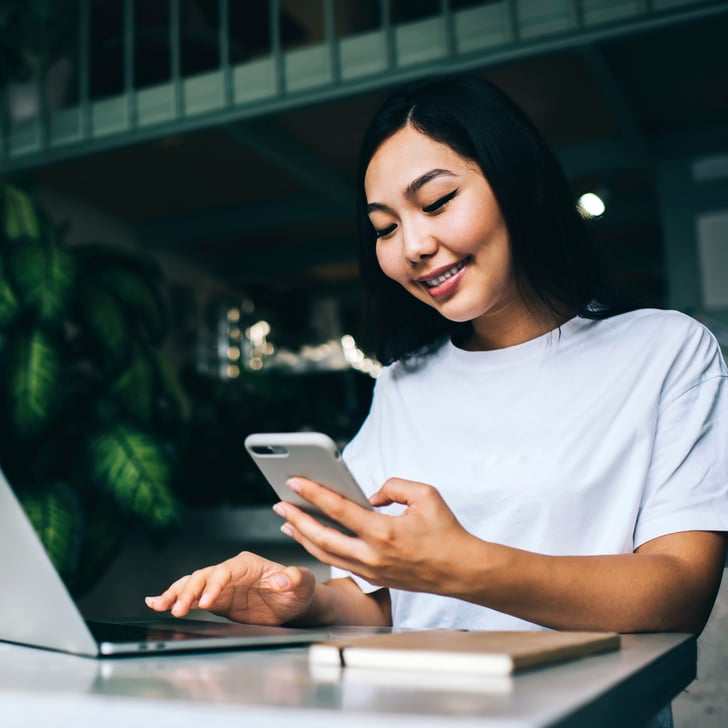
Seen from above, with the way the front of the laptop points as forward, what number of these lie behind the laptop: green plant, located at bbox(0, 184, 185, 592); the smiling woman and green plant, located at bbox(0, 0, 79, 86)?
0

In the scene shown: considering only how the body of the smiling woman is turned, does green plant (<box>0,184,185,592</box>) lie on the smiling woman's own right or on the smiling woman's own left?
on the smiling woman's own right

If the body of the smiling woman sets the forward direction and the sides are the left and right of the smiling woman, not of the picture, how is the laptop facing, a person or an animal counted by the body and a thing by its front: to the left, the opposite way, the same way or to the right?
the opposite way

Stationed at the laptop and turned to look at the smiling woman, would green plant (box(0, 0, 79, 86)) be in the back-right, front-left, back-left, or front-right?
front-left

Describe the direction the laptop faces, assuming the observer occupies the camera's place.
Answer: facing away from the viewer and to the right of the viewer

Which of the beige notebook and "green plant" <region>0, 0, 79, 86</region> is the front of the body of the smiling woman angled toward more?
the beige notebook

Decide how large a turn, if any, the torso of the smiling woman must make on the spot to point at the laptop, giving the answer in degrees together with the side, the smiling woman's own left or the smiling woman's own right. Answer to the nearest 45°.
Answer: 0° — they already face it

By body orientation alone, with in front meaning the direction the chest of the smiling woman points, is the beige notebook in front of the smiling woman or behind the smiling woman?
in front

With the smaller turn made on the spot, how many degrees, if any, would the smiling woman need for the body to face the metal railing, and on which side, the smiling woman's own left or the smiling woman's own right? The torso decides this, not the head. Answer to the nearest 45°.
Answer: approximately 135° to the smiling woman's own right

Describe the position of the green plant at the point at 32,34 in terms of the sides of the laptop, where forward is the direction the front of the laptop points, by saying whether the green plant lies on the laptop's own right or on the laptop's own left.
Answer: on the laptop's own left

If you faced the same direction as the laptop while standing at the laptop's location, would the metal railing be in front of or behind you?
in front

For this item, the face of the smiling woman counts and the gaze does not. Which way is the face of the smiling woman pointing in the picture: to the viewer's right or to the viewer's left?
to the viewer's left

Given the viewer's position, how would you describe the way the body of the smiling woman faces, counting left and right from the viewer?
facing the viewer and to the left of the viewer

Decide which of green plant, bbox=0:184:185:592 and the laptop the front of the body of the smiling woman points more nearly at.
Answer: the laptop
